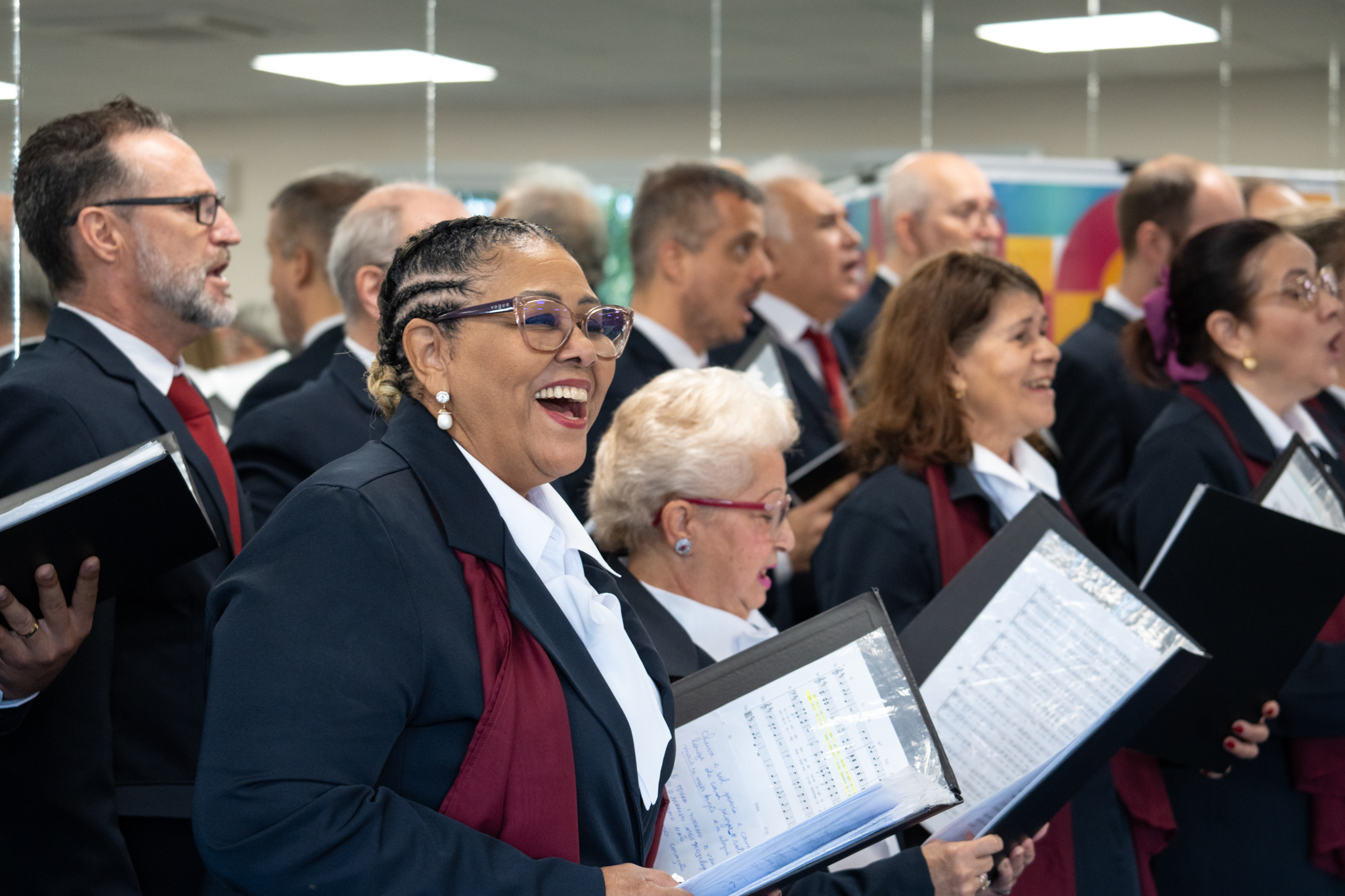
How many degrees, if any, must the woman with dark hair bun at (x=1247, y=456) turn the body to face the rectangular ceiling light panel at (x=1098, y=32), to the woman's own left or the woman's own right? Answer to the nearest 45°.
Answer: approximately 90° to the woman's own left

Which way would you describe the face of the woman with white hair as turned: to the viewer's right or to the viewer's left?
to the viewer's right

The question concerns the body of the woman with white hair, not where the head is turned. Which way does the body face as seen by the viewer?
to the viewer's right

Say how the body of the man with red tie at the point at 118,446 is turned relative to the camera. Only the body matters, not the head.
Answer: to the viewer's right

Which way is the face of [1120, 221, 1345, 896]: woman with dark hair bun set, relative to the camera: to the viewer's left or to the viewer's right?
to the viewer's right

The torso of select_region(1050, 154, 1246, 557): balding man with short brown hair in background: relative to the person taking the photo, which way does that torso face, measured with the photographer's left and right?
facing to the right of the viewer
